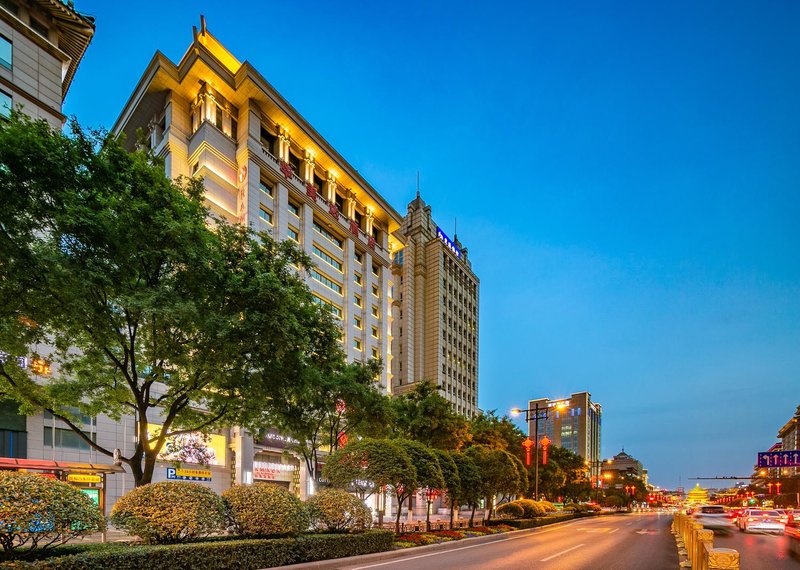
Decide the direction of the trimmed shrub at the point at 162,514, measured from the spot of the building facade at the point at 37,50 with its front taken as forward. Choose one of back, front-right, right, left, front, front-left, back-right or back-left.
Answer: front-right

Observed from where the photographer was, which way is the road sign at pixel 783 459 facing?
facing the viewer

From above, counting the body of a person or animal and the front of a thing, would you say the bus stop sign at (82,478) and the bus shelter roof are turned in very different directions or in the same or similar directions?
same or similar directions

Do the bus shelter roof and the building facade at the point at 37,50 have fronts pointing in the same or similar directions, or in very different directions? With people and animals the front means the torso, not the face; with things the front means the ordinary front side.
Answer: same or similar directions

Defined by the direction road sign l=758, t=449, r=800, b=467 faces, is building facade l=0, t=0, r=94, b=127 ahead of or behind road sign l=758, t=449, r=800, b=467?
ahead

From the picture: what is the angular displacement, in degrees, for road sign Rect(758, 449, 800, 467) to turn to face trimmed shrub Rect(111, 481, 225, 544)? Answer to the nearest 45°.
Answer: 0° — it already faces it

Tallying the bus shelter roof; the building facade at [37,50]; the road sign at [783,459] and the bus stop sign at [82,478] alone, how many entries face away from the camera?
0
